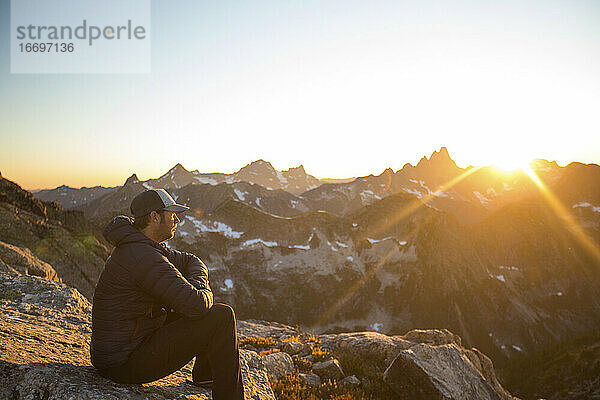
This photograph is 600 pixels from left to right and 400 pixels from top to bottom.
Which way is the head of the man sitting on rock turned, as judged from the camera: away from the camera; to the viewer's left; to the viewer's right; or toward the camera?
to the viewer's right

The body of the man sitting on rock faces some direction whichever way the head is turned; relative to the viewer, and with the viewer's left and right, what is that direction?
facing to the right of the viewer
